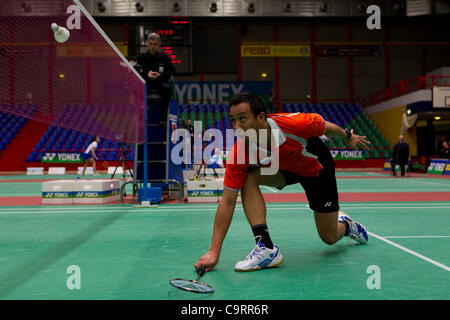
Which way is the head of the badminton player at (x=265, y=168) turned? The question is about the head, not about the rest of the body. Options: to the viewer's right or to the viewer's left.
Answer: to the viewer's left

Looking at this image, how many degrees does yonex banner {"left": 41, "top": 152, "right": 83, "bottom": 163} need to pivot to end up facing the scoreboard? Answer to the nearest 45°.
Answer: approximately 45° to its left

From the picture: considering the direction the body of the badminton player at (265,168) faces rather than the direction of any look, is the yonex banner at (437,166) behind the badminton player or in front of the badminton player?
behind

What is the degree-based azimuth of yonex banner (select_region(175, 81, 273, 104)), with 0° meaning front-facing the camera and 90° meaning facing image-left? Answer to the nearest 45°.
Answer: approximately 0°

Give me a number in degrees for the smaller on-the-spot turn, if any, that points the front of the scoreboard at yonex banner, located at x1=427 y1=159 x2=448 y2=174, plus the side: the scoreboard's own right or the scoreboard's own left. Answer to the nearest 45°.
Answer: approximately 90° to the scoreboard's own left

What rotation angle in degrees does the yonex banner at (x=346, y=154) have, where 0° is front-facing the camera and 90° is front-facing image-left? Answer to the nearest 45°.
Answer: approximately 0°

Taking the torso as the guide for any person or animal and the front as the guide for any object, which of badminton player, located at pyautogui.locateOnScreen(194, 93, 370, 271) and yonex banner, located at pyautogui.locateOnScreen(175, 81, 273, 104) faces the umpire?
the yonex banner
